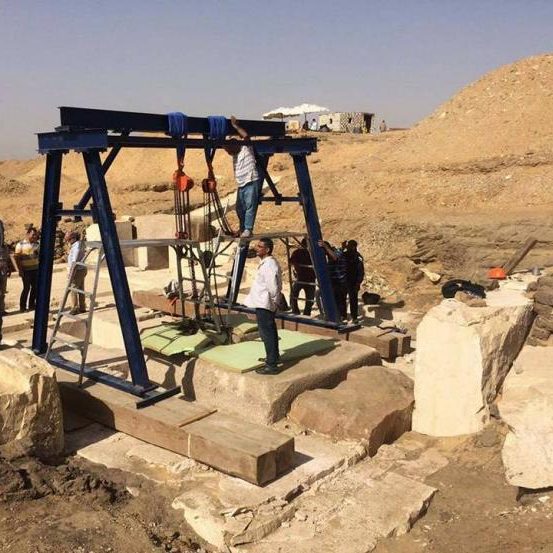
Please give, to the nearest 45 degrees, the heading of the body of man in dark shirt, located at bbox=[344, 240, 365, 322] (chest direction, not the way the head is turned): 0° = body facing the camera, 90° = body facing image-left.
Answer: approximately 90°

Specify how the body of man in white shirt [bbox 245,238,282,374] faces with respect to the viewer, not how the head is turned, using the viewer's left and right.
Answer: facing to the left of the viewer

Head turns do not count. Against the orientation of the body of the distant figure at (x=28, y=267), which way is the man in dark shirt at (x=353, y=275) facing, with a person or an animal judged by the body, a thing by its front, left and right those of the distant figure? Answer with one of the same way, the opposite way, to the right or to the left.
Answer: the opposite way

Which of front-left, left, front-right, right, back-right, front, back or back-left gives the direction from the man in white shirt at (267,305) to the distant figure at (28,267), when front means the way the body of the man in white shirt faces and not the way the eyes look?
front-right

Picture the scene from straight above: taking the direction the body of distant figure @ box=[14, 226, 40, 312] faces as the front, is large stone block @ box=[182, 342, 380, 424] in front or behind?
in front

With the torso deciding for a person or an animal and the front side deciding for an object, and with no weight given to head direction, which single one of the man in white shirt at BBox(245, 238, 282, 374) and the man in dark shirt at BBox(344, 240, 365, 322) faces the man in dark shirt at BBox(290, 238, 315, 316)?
the man in dark shirt at BBox(344, 240, 365, 322)

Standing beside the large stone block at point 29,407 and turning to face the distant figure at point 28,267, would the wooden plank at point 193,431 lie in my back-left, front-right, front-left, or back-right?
back-right

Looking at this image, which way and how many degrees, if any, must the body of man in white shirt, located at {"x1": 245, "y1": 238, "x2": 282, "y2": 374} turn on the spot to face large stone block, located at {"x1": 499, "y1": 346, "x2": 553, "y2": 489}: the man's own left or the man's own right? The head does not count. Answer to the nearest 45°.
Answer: approximately 135° to the man's own left

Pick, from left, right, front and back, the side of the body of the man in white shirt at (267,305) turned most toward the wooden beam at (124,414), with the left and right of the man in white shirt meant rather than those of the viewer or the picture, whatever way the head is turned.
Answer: front

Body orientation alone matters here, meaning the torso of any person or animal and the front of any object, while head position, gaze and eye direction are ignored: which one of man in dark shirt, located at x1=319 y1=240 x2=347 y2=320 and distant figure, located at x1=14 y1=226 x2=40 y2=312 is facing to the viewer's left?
the man in dark shirt

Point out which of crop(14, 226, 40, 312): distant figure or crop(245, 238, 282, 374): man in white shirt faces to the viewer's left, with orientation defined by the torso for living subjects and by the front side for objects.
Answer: the man in white shirt
